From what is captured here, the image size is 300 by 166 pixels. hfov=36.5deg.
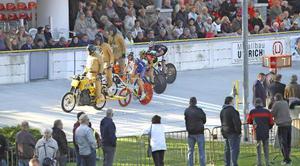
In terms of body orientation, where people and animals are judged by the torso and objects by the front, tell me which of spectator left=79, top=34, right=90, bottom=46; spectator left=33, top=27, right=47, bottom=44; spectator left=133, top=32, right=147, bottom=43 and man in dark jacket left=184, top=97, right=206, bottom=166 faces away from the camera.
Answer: the man in dark jacket

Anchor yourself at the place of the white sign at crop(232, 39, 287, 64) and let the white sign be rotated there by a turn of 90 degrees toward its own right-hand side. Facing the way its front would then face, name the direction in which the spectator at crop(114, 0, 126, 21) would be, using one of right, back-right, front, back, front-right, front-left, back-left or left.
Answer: front

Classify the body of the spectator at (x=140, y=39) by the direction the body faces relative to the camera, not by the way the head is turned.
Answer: toward the camera

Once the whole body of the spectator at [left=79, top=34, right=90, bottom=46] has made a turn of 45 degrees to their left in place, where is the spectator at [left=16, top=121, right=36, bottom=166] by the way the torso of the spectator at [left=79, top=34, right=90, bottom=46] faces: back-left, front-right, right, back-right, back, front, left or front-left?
front-right

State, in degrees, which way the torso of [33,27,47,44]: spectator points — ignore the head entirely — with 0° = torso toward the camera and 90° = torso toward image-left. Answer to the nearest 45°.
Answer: approximately 0°

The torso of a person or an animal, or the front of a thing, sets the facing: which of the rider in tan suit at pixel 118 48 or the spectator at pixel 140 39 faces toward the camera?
the spectator

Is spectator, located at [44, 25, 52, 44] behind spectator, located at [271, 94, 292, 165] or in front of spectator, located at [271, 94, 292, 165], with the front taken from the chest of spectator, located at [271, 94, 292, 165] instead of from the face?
in front

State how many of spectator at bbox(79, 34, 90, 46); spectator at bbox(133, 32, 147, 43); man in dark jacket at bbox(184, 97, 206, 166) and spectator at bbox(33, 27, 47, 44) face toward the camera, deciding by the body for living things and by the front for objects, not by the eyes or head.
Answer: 3

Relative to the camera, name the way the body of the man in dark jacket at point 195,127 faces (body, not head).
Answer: away from the camera

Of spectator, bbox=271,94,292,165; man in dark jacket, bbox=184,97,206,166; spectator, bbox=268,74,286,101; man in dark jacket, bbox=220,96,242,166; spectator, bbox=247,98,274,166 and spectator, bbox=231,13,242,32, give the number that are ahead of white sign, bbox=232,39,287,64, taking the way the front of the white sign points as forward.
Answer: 5

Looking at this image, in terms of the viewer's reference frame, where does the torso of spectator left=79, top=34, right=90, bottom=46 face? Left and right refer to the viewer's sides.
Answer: facing the viewer

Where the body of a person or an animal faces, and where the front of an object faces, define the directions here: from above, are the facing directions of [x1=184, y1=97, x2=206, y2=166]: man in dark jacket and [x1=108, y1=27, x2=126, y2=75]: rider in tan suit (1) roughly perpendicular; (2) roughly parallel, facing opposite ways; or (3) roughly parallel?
roughly perpendicular

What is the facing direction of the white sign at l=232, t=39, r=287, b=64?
toward the camera

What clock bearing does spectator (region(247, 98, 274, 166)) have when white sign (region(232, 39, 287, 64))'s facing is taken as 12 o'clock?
The spectator is roughly at 12 o'clock from the white sign.

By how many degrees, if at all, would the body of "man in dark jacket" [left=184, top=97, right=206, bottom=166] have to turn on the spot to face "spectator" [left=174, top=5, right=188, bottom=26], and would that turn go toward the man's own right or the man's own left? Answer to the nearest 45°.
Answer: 0° — they already face them

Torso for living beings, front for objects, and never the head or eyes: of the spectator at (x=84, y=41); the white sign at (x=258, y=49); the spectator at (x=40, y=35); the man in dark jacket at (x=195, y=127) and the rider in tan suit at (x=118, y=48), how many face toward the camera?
3

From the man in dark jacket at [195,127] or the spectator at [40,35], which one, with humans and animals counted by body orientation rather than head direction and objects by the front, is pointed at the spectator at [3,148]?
the spectator at [40,35]

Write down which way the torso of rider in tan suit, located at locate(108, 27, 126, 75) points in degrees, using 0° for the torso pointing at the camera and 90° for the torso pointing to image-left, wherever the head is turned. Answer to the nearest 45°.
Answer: approximately 90°

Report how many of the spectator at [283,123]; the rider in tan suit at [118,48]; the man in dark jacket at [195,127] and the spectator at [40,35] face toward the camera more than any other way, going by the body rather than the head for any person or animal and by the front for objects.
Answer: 1
